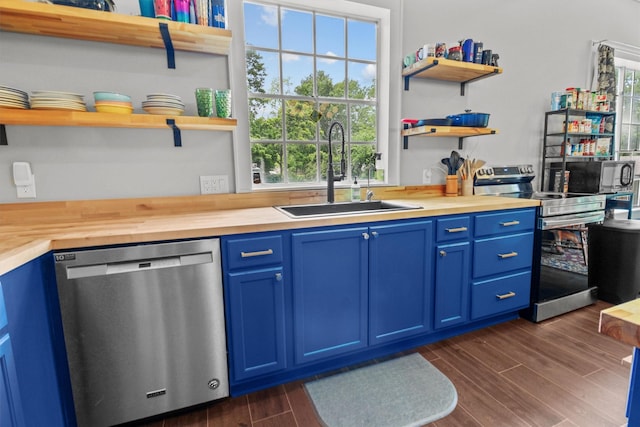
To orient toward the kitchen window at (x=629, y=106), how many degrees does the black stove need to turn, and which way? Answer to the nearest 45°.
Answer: approximately 135° to its left

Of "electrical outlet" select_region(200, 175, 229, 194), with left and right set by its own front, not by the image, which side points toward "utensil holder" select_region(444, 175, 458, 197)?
left

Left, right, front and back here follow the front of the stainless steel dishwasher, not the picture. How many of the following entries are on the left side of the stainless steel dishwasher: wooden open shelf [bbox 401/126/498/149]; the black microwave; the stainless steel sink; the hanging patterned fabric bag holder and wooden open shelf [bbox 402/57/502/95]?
5

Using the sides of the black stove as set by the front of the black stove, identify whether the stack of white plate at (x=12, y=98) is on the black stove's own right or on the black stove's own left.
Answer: on the black stove's own right

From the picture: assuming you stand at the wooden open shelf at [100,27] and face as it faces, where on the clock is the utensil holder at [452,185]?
The utensil holder is roughly at 9 o'clock from the wooden open shelf.

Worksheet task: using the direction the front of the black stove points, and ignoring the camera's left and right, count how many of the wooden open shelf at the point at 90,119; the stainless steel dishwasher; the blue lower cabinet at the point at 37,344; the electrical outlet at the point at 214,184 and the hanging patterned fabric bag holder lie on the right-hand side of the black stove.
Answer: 4

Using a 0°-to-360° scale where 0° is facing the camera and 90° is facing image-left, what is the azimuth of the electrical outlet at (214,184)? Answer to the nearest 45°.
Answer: approximately 0°

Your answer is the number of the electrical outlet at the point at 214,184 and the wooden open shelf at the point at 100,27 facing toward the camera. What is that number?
2

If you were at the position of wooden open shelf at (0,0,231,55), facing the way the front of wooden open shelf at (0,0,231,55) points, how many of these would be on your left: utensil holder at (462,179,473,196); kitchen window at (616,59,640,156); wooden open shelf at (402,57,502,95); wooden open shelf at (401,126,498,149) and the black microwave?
5

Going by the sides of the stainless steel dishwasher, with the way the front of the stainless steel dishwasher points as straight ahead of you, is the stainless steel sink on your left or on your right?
on your left

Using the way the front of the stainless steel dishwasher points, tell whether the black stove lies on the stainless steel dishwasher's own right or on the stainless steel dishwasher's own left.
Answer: on the stainless steel dishwasher's own left

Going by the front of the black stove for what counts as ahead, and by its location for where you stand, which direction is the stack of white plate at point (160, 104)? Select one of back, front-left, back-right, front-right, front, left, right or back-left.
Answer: right
